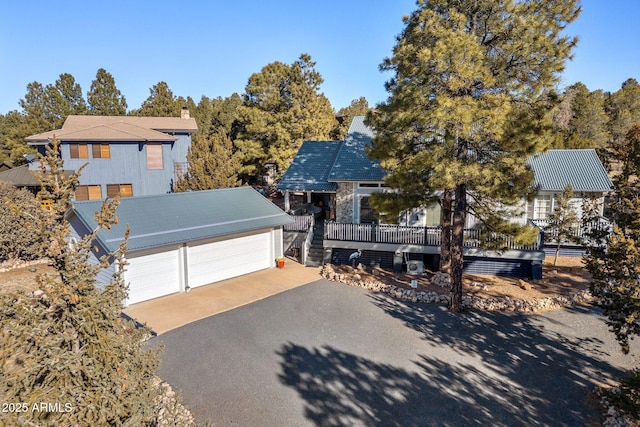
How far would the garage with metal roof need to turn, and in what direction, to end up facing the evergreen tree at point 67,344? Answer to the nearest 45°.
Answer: approximately 45° to its right

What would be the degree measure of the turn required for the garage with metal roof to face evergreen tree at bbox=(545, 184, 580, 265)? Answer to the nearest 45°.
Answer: approximately 45° to its left

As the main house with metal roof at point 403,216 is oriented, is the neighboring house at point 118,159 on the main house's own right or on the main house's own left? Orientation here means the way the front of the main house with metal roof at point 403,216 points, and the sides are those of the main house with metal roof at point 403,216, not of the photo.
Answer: on the main house's own right

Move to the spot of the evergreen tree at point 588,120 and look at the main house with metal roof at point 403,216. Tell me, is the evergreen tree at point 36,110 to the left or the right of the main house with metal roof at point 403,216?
right

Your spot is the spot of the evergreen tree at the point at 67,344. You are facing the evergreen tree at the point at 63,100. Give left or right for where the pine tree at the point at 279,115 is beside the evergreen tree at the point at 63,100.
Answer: right

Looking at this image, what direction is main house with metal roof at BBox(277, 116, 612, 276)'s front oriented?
toward the camera

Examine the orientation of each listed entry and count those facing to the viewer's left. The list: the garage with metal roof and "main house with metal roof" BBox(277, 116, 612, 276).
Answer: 0

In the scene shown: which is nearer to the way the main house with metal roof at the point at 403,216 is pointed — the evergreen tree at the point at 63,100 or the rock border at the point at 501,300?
the rock border

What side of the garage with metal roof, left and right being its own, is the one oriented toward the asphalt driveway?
front

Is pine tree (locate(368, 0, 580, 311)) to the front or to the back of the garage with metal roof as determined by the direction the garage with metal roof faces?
to the front

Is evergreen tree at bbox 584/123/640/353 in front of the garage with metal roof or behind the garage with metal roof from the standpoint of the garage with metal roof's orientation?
in front

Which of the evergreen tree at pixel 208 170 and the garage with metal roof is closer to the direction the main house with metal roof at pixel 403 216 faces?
the garage with metal roof

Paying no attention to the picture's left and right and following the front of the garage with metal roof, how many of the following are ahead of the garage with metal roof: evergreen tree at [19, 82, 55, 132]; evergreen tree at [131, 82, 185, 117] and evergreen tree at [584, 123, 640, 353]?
1

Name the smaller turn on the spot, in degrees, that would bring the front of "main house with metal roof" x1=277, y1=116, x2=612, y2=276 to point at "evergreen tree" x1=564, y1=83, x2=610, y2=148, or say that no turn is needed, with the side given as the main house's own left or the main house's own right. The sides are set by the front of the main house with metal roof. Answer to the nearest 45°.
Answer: approximately 135° to the main house's own left

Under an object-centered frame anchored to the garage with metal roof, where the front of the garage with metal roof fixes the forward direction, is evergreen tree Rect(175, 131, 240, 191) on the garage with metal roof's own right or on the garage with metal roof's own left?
on the garage with metal roof's own left

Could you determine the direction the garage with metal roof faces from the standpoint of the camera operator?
facing the viewer and to the right of the viewer

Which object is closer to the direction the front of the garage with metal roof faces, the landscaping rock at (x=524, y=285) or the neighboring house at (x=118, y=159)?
the landscaping rock
